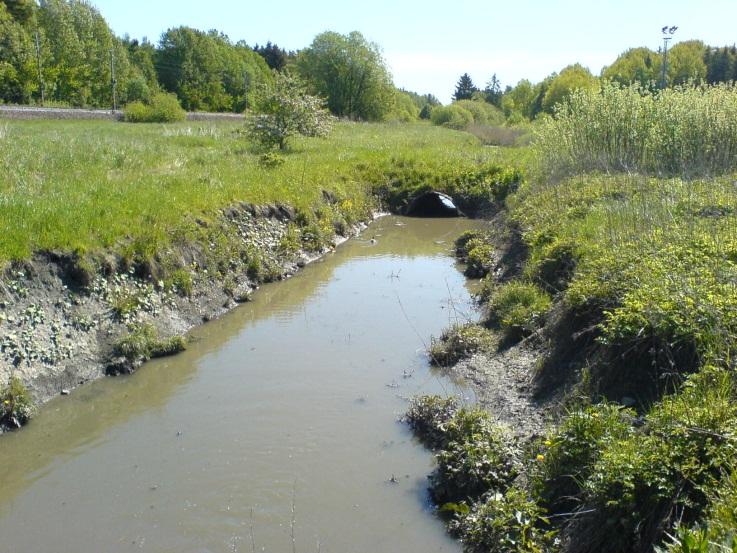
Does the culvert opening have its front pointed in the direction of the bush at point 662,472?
yes

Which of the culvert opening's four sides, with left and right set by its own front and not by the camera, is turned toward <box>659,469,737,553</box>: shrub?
front

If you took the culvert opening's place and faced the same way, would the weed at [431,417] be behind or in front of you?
in front

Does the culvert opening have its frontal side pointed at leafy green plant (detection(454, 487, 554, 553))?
yes

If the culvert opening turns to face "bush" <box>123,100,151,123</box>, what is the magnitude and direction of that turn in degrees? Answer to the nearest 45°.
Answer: approximately 135° to its right

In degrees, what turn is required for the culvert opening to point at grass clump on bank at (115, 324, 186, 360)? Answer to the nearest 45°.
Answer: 0° — it already faces it

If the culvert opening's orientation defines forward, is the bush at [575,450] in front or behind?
in front

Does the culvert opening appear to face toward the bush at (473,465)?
yes

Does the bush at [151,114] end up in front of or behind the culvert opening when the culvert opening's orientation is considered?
behind

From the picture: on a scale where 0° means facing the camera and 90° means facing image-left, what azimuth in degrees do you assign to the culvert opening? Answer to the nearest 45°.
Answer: approximately 0°

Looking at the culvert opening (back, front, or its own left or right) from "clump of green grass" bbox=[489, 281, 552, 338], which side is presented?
front
